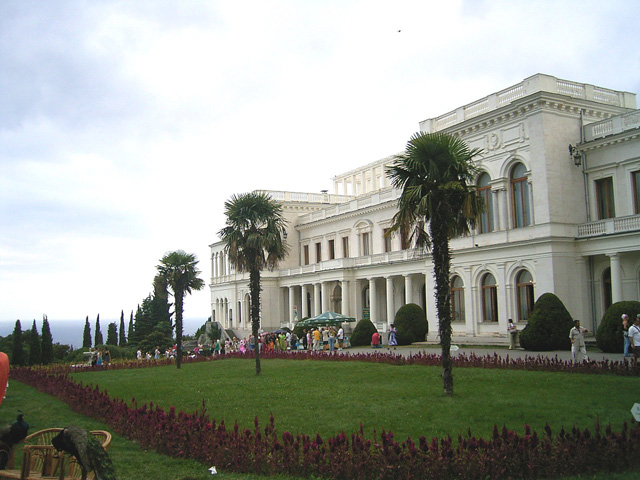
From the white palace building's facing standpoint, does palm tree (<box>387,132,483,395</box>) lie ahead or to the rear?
ahead

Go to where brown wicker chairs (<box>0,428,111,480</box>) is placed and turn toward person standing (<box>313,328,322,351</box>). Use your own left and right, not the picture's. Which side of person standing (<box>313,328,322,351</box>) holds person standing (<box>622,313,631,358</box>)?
right

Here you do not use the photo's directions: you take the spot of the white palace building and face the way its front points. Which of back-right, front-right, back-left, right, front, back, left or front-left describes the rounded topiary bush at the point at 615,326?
front-left

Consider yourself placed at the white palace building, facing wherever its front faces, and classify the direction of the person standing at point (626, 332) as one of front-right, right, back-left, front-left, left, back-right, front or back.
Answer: front-left

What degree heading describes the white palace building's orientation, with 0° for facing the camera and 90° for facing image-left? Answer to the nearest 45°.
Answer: approximately 45°

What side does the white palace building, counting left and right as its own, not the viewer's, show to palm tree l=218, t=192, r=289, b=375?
front

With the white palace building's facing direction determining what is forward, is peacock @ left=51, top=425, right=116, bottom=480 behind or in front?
in front

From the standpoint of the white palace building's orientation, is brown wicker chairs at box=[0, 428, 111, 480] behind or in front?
in front
